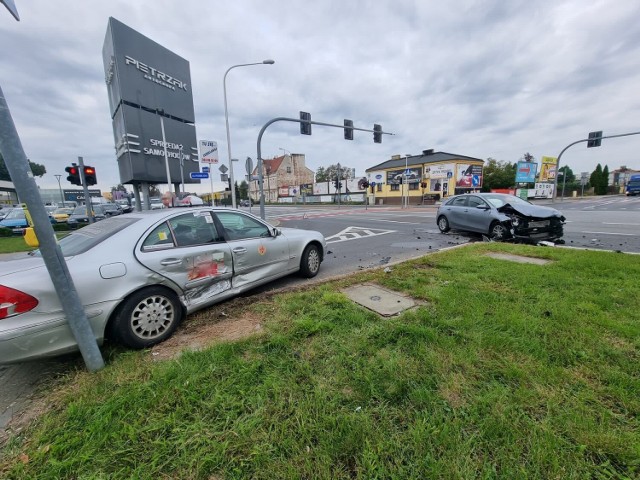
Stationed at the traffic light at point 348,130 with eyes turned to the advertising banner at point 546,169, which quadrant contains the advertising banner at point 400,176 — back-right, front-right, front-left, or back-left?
front-left

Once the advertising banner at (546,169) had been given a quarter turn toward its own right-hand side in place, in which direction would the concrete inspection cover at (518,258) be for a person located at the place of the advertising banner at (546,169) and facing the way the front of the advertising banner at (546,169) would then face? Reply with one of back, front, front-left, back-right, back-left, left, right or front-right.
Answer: left

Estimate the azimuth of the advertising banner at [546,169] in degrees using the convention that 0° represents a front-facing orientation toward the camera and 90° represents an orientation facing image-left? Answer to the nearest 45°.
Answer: approximately 0°

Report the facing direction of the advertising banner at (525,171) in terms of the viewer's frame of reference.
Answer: facing the viewer

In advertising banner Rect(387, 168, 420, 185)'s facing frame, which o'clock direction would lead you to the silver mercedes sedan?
The silver mercedes sedan is roughly at 12 o'clock from the advertising banner.

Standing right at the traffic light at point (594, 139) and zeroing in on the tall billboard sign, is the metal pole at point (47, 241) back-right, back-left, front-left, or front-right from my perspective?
front-left

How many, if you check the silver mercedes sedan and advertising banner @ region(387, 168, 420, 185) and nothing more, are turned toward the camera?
1

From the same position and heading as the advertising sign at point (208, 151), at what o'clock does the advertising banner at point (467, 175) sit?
The advertising banner is roughly at 8 o'clock from the advertising sign.

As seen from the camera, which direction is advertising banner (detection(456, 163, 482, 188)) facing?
toward the camera

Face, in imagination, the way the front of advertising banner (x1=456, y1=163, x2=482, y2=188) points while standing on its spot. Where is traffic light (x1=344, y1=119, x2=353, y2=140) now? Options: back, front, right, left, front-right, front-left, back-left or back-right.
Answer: front

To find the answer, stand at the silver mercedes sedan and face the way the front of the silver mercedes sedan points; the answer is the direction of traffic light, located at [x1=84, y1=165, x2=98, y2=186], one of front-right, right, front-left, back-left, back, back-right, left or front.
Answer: front-left

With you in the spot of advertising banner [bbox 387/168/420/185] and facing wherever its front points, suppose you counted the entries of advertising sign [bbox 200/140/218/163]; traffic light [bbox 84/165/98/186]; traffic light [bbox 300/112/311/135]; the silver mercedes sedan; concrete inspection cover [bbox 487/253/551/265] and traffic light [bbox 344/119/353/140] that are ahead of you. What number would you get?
6
